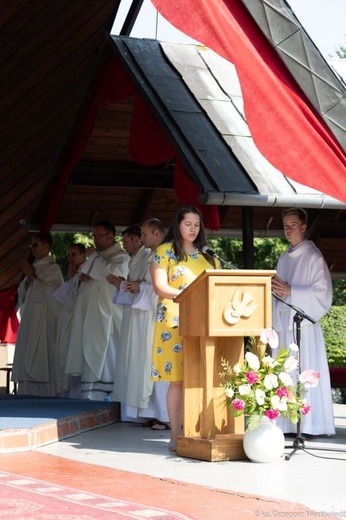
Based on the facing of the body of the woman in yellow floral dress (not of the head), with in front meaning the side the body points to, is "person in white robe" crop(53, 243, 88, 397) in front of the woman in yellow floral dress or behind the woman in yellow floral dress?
behind

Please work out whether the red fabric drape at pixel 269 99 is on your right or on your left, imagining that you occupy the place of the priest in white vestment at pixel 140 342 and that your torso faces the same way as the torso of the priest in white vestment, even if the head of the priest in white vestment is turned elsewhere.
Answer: on your left
